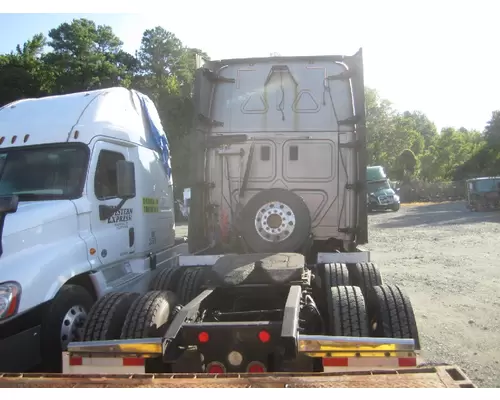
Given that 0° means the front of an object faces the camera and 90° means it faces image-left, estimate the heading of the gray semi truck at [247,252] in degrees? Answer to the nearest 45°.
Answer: approximately 180°

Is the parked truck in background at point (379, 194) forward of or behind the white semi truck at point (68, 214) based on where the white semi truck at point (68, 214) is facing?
behind

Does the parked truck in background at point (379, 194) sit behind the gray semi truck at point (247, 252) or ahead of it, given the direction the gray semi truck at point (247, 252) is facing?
ahead

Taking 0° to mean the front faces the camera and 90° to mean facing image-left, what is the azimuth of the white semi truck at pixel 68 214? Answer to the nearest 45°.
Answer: approximately 45°

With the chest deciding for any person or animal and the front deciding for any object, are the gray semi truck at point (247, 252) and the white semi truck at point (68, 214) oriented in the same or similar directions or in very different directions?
very different directions
